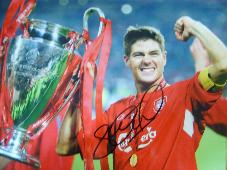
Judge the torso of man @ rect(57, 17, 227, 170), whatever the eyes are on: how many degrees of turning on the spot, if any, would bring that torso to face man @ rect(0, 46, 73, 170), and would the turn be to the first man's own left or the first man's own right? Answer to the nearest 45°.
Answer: approximately 45° to the first man's own right

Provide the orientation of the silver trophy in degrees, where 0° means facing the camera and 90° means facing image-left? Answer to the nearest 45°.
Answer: approximately 0°
